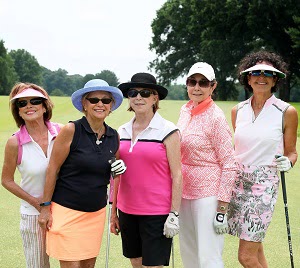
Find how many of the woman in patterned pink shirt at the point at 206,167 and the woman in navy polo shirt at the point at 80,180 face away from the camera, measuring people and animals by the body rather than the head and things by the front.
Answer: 0

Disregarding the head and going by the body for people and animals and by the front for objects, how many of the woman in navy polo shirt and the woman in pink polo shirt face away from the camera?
0

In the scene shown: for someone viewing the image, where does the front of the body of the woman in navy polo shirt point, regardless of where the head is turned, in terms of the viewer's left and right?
facing the viewer and to the right of the viewer

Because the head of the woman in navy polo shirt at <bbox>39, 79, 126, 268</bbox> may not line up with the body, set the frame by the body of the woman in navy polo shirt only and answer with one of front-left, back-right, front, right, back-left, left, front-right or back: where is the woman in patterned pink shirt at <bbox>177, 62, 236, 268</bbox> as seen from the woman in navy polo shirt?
front-left

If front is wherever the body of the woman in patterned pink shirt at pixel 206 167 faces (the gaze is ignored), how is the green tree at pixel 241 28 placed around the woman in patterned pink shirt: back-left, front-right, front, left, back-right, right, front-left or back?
back-right

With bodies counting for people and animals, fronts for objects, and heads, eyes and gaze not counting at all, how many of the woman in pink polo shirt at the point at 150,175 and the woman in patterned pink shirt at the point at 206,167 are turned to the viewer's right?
0

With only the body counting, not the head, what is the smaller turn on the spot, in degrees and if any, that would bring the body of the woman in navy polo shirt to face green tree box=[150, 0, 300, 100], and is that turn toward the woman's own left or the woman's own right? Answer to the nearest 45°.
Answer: approximately 90° to the woman's own left

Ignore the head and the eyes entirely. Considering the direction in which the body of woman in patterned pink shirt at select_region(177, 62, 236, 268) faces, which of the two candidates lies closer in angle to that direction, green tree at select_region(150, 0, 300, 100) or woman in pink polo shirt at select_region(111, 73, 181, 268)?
the woman in pink polo shirt

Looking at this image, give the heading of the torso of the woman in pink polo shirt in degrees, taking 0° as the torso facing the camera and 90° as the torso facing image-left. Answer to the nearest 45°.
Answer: approximately 45°

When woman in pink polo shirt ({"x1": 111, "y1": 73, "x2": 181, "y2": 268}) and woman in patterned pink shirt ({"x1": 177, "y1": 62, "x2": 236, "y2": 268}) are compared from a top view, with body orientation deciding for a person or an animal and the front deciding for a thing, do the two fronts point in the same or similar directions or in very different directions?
same or similar directions

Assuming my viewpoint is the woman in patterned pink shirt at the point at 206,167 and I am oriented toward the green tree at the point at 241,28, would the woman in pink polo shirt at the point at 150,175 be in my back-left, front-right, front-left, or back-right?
back-left

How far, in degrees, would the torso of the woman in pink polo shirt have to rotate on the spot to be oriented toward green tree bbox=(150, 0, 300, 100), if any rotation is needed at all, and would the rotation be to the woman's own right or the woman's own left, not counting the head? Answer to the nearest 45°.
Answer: approximately 135° to the woman's own right
